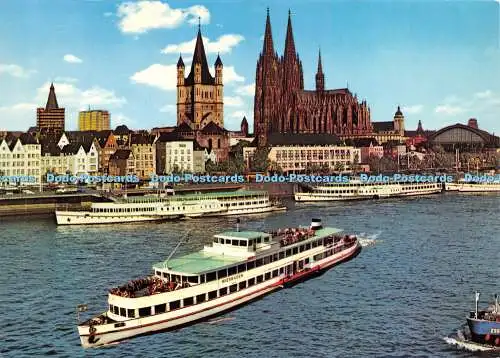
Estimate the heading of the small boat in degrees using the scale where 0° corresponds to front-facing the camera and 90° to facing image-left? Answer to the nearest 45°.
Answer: approximately 90°

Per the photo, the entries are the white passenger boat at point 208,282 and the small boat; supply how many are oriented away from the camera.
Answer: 0

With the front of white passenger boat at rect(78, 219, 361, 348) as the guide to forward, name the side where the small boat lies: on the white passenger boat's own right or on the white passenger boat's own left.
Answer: on the white passenger boat's own left

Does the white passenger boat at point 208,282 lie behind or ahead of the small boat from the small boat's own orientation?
ahead
